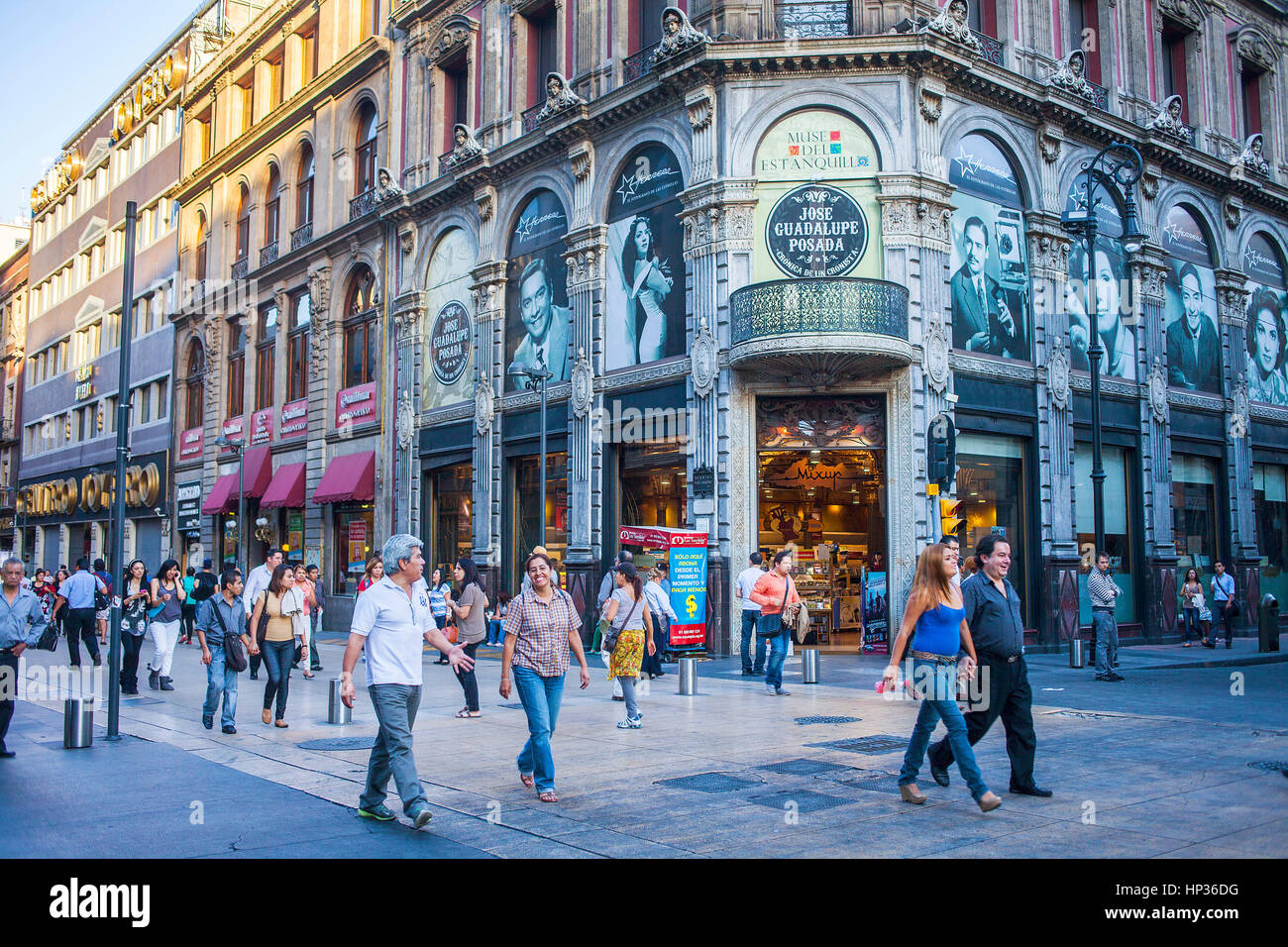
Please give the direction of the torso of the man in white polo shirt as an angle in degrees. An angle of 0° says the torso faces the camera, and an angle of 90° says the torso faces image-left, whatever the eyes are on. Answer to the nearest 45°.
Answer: approximately 315°

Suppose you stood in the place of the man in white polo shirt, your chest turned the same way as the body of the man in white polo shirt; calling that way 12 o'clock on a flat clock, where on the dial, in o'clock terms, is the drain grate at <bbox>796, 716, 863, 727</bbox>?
The drain grate is roughly at 9 o'clock from the man in white polo shirt.

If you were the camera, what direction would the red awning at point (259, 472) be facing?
facing the viewer and to the left of the viewer

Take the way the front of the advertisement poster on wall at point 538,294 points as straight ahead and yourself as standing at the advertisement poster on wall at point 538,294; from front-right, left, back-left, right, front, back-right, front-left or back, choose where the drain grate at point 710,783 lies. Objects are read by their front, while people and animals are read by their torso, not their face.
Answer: front-left

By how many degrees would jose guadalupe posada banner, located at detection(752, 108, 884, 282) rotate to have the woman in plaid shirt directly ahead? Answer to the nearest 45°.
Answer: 0° — it already faces them

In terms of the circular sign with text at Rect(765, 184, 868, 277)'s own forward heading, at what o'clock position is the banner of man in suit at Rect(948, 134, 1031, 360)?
The banner of man in suit is roughly at 8 o'clock from the circular sign with text.

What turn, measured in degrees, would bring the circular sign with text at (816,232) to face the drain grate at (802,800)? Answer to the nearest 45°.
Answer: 0° — it already faces it

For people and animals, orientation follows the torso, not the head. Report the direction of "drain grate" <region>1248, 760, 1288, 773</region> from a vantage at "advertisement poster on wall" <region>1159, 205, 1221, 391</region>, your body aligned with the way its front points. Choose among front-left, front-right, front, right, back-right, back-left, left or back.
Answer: front-right

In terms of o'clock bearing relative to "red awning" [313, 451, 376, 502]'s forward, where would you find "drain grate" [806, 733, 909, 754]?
The drain grate is roughly at 10 o'clock from the red awning.

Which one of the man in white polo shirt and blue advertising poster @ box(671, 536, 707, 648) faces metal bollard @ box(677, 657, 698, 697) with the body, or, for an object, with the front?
the blue advertising poster

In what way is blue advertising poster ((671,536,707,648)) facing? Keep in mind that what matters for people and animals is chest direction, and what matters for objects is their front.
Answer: toward the camera
